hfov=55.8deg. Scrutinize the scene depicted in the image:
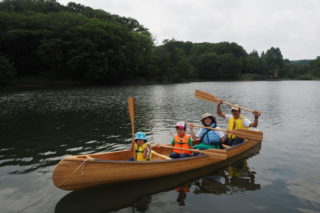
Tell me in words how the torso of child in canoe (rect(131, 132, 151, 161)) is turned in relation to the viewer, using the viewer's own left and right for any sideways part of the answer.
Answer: facing the viewer and to the left of the viewer

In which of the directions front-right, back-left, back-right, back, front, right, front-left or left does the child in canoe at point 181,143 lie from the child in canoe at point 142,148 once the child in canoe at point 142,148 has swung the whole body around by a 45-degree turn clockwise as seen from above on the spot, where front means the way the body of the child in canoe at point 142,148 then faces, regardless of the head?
back-right

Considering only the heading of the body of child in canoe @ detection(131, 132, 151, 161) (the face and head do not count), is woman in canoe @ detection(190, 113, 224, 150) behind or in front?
behind

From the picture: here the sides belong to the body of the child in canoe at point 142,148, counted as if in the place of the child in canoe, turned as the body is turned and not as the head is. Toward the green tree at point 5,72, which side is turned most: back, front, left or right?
right

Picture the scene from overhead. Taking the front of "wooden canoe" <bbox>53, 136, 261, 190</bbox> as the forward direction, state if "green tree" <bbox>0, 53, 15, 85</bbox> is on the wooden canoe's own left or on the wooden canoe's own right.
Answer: on the wooden canoe's own right
